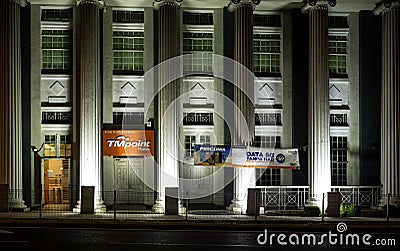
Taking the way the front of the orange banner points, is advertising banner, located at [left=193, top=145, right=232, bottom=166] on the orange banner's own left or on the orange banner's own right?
on the orange banner's own left

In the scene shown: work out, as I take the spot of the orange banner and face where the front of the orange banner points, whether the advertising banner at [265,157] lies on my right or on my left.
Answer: on my left

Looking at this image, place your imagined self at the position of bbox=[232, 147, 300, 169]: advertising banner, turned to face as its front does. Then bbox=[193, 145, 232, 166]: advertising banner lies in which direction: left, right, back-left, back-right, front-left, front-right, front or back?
right

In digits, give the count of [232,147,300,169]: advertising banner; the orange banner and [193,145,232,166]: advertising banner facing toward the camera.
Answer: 3

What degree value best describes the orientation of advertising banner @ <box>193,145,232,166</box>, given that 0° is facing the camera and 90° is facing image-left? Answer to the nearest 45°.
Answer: approximately 0°

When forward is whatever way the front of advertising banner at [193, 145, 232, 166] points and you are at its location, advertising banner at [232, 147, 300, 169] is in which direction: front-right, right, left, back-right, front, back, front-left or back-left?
left

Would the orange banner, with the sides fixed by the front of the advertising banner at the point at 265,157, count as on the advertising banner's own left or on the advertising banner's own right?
on the advertising banner's own right

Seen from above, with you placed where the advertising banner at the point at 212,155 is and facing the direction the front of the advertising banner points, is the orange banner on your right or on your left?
on your right

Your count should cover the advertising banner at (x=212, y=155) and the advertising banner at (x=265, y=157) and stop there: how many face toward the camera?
2
